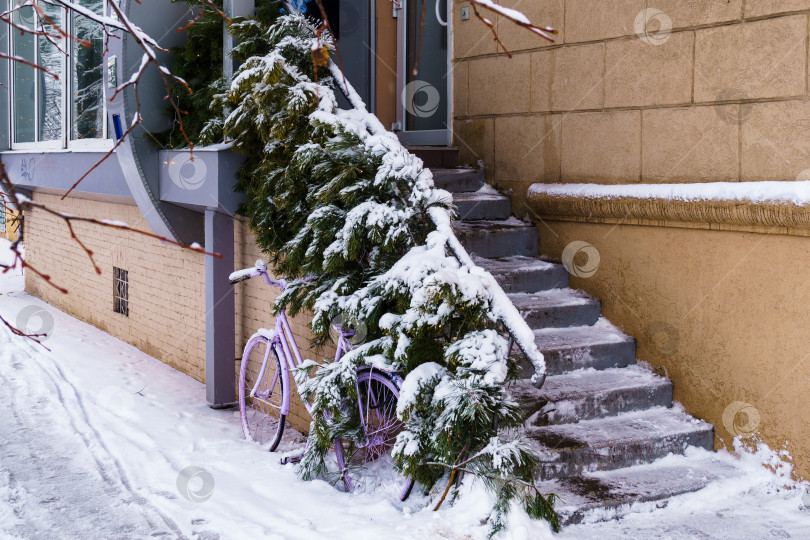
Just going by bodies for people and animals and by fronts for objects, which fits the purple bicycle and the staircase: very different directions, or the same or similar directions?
very different directions

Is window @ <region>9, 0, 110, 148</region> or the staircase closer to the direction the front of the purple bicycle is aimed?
the window

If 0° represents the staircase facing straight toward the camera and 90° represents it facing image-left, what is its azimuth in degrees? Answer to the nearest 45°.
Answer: approximately 315°

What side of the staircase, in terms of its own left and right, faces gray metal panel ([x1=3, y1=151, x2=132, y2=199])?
back

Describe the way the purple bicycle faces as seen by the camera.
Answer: facing away from the viewer and to the left of the viewer

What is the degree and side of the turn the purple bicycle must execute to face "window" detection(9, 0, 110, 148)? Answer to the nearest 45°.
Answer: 0° — it already faces it
